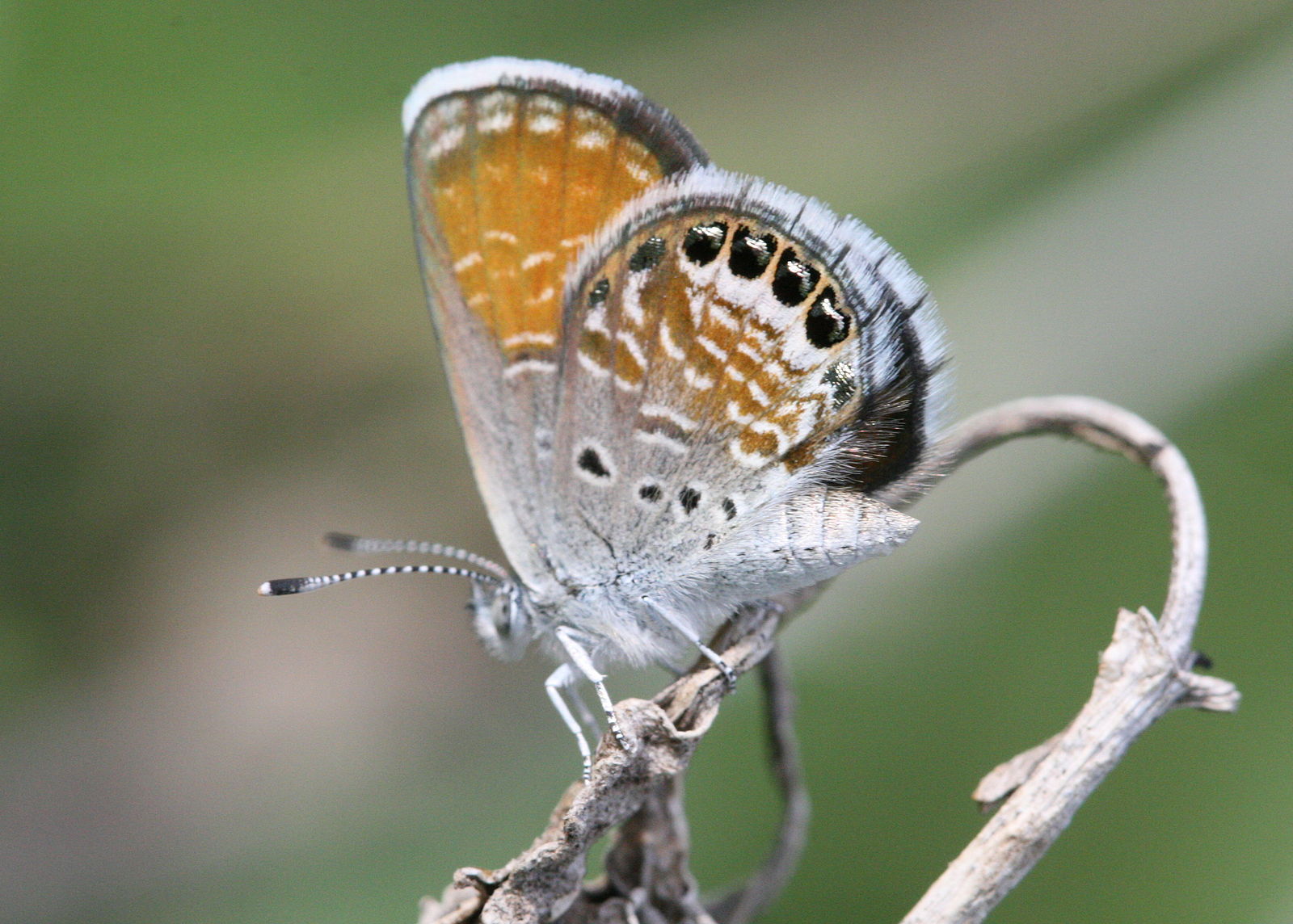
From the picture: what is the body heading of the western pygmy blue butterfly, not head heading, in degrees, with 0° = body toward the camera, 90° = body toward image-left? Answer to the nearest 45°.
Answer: approximately 90°
